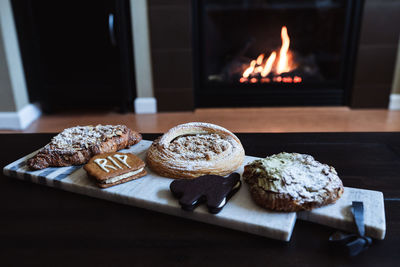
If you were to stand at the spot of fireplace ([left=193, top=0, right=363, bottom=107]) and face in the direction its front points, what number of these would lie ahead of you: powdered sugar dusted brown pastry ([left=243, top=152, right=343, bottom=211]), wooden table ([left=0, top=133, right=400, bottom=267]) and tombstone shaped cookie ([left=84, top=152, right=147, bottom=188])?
3

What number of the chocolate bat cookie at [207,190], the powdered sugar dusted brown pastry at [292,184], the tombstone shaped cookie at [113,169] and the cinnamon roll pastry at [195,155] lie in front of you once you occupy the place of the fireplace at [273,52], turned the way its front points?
4

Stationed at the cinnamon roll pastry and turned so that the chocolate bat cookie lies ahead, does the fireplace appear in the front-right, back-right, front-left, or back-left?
back-left

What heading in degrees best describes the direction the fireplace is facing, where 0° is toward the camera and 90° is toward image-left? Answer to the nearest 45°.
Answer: approximately 0°

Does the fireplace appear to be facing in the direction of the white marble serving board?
yes

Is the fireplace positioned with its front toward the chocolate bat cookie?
yes

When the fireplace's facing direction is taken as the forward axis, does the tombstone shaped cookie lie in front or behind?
in front

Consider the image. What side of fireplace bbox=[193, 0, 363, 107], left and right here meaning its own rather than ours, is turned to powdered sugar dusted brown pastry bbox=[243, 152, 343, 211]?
front

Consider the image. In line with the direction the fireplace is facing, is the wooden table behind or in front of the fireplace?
in front

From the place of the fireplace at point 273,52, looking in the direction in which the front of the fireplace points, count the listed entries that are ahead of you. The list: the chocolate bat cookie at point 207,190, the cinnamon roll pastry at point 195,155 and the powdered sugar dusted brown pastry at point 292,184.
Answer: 3
